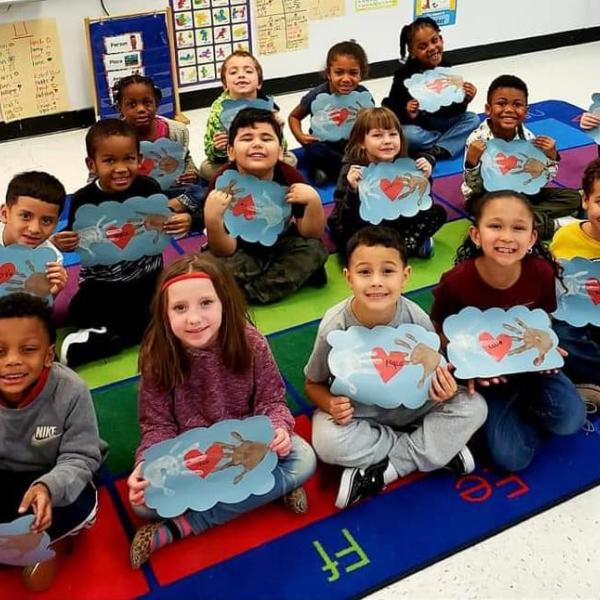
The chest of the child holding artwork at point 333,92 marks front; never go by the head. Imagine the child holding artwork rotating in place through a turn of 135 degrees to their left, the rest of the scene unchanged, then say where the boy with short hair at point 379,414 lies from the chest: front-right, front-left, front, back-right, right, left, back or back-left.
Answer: back-right

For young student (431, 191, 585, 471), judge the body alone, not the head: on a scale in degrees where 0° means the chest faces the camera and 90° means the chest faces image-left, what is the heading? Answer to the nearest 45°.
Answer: approximately 0°

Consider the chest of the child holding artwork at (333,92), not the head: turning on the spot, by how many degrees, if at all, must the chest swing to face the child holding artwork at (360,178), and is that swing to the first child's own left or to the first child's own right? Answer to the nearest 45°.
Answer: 0° — they already face them

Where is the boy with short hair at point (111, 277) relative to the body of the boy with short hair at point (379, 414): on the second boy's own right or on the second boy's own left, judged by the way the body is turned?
on the second boy's own right

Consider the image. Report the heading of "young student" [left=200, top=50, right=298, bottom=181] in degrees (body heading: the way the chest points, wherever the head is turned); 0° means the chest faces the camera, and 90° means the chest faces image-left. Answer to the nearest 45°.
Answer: approximately 0°

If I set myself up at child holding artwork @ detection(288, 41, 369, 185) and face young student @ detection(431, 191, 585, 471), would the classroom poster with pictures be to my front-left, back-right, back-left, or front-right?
back-right

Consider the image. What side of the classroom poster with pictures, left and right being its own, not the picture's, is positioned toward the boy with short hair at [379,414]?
front

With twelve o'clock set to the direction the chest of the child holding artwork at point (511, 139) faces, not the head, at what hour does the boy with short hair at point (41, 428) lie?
The boy with short hair is roughly at 1 o'clock from the child holding artwork.

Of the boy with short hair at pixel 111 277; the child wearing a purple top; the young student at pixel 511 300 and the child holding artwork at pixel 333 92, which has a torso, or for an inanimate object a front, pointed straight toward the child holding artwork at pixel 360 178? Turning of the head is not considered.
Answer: the child holding artwork at pixel 333 92

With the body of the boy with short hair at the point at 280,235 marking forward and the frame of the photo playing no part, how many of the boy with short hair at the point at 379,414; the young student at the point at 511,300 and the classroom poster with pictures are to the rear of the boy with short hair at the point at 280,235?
1
